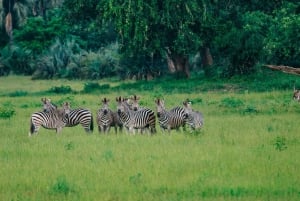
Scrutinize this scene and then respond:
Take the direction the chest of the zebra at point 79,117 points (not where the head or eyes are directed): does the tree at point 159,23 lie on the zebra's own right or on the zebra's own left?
on the zebra's own right

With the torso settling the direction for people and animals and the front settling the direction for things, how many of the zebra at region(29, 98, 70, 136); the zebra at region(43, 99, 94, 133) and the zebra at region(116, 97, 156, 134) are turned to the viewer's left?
2

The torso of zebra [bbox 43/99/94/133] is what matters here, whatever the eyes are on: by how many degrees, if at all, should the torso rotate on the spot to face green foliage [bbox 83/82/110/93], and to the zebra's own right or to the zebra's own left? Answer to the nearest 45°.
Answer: approximately 90° to the zebra's own right

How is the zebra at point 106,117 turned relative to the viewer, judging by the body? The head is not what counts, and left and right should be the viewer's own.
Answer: facing the viewer and to the left of the viewer

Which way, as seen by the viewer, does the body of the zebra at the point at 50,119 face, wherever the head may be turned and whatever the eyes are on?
to the viewer's right

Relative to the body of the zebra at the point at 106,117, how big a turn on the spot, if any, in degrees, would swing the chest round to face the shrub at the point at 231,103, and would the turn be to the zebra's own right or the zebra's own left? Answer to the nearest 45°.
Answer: approximately 180°

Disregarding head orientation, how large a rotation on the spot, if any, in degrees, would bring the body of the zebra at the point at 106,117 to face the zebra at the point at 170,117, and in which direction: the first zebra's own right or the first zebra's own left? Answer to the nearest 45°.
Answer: approximately 135° to the first zebra's own left

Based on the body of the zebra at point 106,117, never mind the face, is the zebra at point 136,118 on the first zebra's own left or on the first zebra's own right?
on the first zebra's own left

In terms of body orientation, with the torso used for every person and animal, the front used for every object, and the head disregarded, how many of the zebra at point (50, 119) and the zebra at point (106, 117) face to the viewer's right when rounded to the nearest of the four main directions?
1

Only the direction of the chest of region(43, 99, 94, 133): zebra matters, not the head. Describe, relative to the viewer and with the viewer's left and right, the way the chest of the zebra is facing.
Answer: facing to the left of the viewer

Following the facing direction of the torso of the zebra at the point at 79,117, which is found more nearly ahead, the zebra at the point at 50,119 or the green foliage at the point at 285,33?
the zebra
